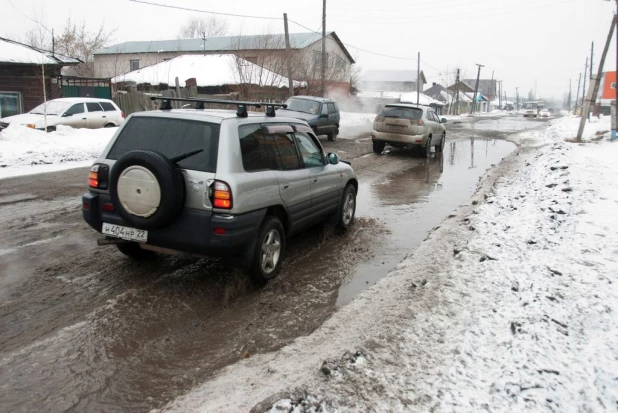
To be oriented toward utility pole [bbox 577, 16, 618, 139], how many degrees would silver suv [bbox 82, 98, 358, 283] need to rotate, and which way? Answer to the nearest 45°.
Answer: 0° — it already faces it

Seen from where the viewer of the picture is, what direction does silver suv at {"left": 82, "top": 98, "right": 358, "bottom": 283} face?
facing away from the viewer and to the right of the viewer

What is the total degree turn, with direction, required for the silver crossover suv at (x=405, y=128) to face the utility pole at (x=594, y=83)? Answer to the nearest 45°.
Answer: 0° — it already faces it

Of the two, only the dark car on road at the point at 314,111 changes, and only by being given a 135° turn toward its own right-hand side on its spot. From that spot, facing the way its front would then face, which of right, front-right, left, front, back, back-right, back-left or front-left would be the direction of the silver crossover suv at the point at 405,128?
back-right

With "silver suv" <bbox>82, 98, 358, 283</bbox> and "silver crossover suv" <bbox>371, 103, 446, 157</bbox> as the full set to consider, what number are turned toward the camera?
0

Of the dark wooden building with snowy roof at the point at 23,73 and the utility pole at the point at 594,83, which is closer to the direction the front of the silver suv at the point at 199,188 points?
the utility pole

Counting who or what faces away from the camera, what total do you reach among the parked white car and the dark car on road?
0

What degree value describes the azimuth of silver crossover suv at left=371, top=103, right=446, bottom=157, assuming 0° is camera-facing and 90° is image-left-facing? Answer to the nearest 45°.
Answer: approximately 225°

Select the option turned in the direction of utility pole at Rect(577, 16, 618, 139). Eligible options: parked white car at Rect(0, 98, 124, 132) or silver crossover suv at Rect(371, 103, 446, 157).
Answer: the silver crossover suv

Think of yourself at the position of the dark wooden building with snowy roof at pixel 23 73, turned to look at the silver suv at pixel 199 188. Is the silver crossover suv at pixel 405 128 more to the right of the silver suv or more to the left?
left

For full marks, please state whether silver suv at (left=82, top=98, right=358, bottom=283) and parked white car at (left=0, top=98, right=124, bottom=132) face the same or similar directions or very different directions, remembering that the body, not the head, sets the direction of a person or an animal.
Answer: very different directions
